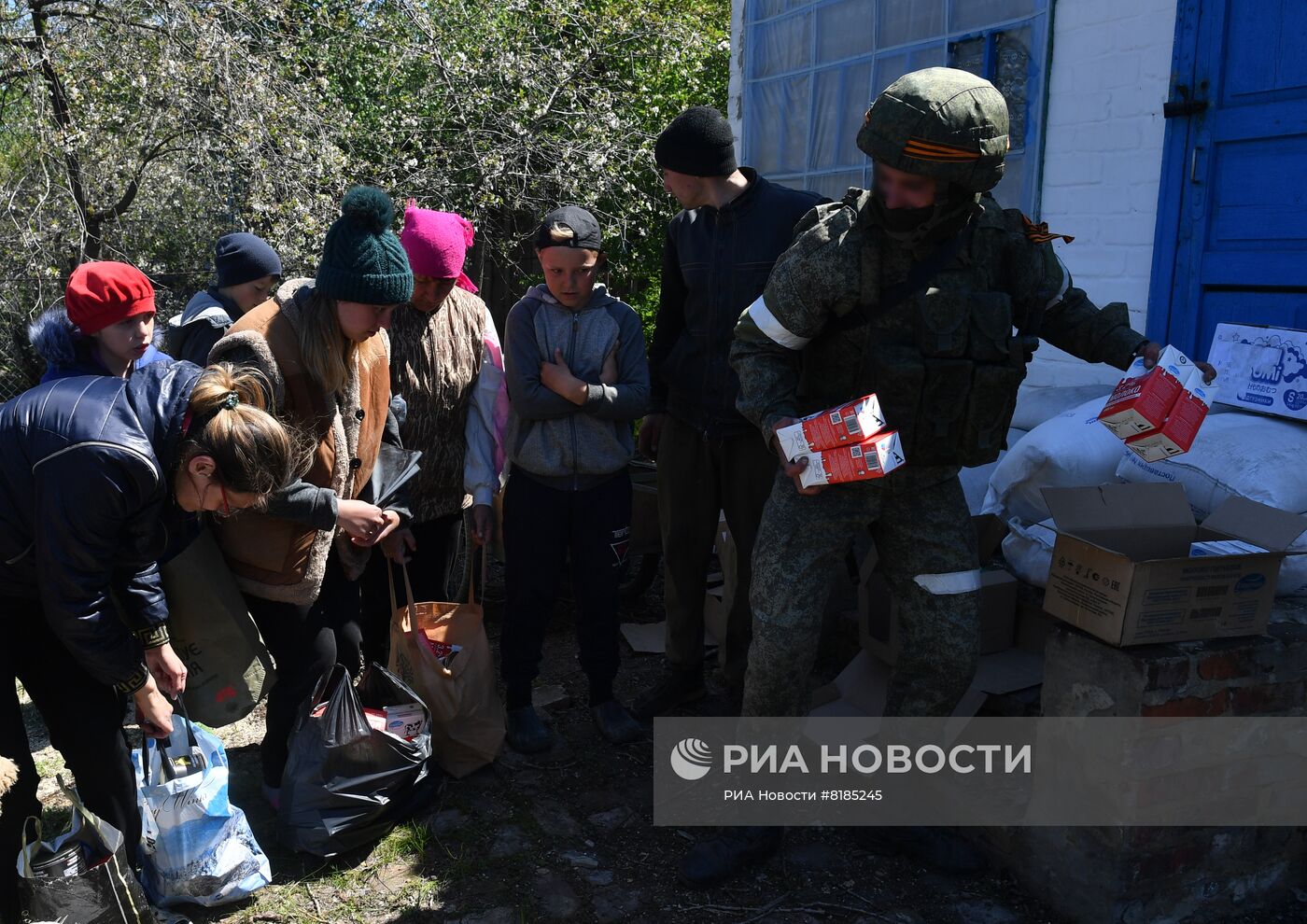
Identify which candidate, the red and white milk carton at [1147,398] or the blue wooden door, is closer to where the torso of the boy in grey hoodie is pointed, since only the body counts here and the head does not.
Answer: the red and white milk carton

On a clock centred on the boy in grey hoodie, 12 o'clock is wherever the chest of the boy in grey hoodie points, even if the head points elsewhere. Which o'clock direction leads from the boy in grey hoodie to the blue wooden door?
The blue wooden door is roughly at 9 o'clock from the boy in grey hoodie.

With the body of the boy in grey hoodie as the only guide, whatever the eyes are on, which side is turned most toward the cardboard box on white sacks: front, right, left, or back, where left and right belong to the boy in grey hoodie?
left
